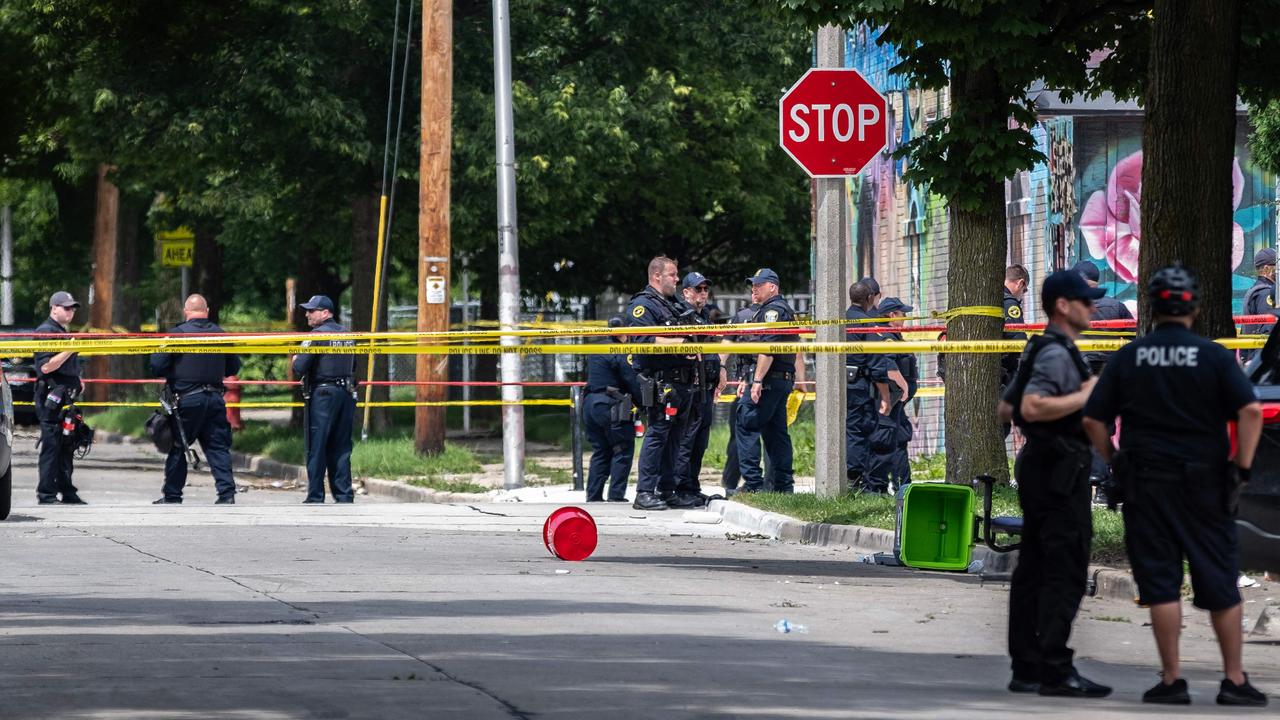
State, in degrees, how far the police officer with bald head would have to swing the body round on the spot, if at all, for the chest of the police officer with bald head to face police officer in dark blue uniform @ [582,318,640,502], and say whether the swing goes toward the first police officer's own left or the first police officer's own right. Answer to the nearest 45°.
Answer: approximately 90° to the first police officer's own right

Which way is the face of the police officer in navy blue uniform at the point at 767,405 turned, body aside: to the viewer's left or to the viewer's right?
to the viewer's left

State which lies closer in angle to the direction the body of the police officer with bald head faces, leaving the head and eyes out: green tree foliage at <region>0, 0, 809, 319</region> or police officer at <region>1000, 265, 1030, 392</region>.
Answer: the green tree foliage

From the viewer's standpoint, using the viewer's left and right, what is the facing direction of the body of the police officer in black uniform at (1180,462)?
facing away from the viewer

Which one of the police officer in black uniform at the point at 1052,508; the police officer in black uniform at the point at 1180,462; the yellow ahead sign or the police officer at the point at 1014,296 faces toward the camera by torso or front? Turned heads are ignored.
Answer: the yellow ahead sign

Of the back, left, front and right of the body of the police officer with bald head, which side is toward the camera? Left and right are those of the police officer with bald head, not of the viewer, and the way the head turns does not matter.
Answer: back
